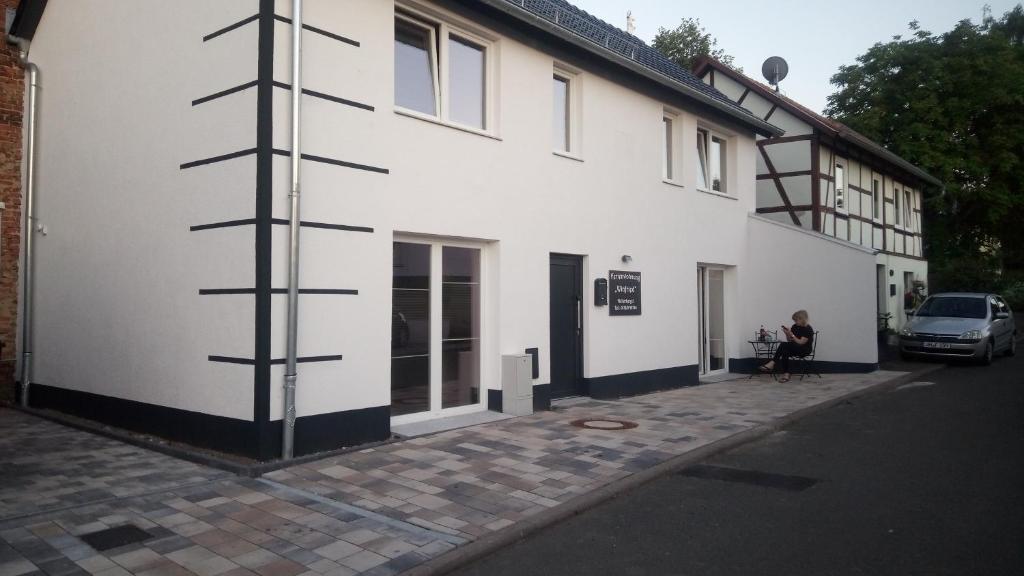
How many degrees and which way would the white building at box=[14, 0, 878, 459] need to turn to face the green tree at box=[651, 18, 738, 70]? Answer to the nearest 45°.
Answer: approximately 90° to its left

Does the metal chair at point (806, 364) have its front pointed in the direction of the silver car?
no

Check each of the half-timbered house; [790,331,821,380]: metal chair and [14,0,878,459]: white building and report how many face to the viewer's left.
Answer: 1

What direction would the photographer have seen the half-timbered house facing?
facing the viewer and to the right of the viewer

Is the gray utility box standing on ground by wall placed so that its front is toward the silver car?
no

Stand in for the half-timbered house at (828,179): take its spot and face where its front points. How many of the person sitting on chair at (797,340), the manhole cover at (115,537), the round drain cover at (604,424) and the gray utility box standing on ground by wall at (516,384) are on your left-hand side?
0

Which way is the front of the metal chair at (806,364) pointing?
to the viewer's left

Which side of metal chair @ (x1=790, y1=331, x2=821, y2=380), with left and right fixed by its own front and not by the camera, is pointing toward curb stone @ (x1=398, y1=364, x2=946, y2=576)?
left

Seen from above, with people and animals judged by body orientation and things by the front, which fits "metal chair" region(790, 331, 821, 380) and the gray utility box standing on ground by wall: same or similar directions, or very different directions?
very different directions

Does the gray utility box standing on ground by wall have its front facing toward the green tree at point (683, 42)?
no

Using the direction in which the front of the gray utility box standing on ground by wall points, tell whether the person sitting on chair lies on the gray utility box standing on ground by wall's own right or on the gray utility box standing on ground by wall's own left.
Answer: on the gray utility box standing on ground by wall's own left

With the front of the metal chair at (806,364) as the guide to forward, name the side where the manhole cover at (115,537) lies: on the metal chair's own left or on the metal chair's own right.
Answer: on the metal chair's own left

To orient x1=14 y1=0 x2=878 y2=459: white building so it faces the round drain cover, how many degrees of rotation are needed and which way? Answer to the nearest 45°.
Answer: approximately 45° to its left

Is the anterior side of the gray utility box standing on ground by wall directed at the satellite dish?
no
